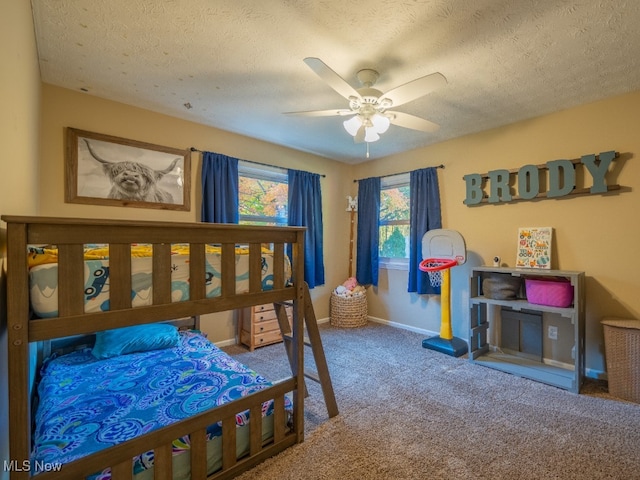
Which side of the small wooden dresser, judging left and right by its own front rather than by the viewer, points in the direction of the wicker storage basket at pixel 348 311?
left

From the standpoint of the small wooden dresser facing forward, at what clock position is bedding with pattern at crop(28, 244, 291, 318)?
The bedding with pattern is roughly at 2 o'clock from the small wooden dresser.

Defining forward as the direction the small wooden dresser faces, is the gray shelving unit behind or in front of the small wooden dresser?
in front

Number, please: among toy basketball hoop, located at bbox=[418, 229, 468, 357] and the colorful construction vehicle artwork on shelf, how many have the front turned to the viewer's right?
0

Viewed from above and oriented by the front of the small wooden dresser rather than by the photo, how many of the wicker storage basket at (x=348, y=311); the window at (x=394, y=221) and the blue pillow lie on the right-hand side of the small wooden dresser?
1

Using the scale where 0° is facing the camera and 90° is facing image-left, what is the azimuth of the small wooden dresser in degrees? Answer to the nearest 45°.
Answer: approximately 315°

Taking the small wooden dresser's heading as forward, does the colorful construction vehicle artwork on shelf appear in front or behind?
in front

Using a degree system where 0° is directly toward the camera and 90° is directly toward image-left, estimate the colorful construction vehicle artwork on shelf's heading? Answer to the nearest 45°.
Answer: approximately 0°

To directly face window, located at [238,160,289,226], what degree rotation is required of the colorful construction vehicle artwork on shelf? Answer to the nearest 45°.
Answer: approximately 90° to its right

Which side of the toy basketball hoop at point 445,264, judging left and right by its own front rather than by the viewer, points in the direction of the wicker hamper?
left
